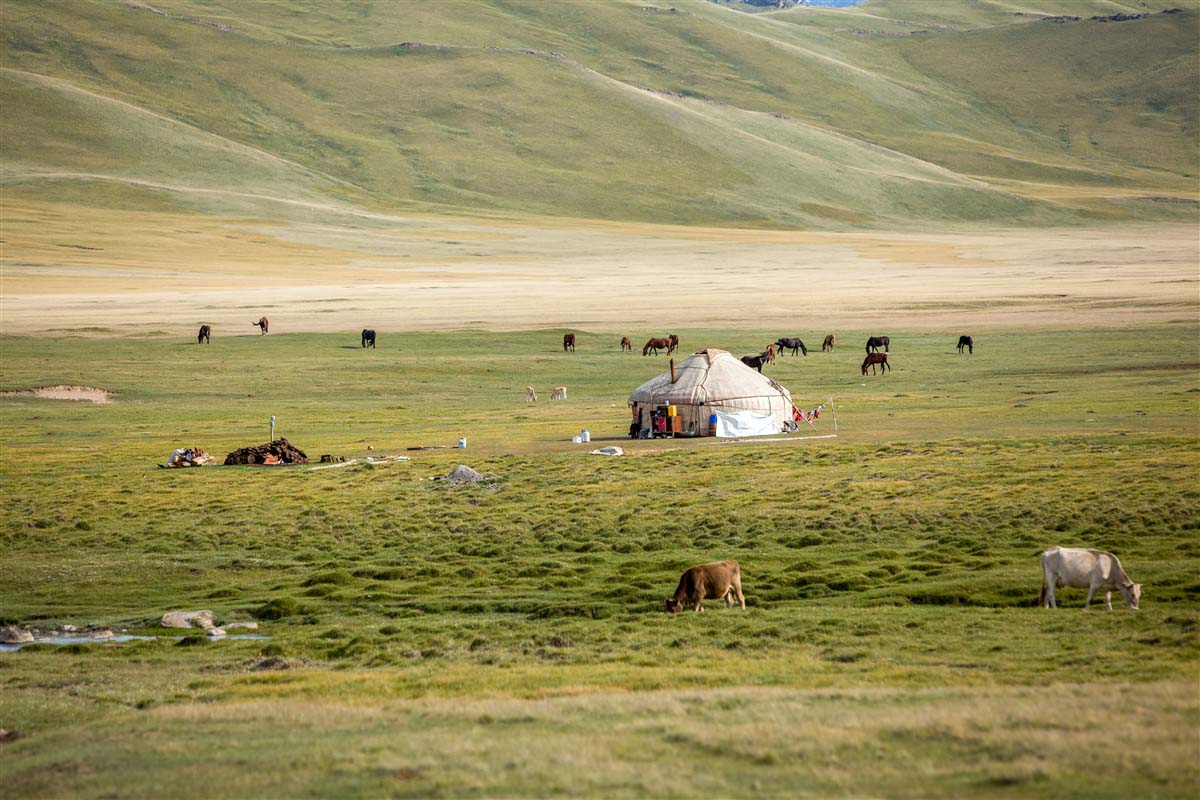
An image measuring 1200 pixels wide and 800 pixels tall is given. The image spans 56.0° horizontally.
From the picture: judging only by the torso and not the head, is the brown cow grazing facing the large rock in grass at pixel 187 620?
yes

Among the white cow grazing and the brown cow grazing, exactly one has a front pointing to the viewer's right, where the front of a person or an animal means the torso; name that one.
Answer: the white cow grazing

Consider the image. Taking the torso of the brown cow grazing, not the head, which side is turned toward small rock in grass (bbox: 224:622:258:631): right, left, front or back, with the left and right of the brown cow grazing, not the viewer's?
front

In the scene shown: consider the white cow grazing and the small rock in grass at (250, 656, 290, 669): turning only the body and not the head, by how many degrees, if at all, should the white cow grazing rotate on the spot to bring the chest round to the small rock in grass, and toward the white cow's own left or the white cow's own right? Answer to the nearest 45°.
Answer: approximately 135° to the white cow's own right

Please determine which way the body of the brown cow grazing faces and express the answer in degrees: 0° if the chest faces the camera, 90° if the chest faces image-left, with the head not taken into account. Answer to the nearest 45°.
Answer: approximately 90°

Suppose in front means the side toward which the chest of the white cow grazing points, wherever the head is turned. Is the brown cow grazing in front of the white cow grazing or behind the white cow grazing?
behind

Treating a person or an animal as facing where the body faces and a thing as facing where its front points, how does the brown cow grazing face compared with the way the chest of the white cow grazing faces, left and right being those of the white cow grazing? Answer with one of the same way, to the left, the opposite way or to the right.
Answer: the opposite way

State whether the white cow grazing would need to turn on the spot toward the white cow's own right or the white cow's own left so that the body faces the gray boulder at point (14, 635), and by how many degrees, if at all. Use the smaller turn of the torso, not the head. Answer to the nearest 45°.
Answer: approximately 180°

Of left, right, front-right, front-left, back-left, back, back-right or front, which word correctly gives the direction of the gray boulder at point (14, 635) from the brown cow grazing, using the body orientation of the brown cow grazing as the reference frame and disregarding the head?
front

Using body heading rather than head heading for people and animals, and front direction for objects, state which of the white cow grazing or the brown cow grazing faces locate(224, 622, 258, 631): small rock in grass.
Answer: the brown cow grazing

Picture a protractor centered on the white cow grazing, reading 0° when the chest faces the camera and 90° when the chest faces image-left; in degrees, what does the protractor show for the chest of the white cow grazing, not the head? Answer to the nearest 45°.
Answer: approximately 270°

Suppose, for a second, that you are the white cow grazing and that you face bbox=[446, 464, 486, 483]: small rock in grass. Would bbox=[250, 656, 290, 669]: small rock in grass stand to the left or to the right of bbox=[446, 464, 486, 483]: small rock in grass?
left

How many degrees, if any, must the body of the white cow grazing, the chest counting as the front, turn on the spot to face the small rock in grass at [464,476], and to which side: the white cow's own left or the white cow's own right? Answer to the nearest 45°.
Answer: approximately 135° to the white cow's own left

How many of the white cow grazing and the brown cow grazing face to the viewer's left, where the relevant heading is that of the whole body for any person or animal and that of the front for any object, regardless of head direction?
1

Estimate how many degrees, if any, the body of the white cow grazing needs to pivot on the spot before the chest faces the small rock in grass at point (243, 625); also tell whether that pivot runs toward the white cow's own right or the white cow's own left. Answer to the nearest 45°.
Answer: approximately 180°
